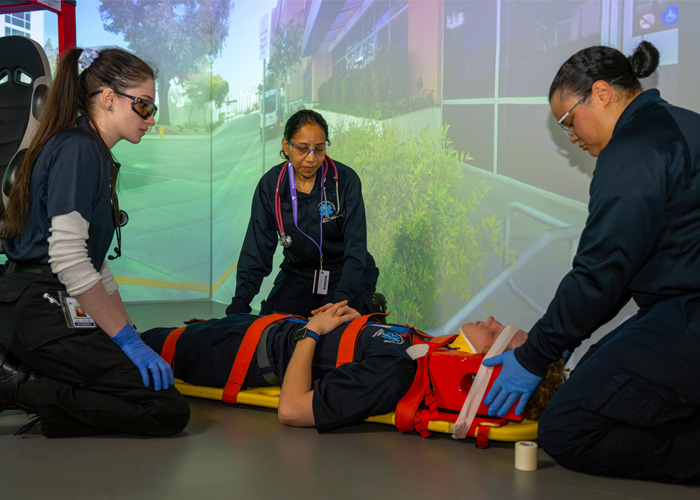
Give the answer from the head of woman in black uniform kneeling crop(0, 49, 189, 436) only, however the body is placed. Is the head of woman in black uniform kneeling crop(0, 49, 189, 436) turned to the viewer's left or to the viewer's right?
to the viewer's right

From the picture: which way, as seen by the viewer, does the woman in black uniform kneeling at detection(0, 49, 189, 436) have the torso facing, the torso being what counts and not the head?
to the viewer's right

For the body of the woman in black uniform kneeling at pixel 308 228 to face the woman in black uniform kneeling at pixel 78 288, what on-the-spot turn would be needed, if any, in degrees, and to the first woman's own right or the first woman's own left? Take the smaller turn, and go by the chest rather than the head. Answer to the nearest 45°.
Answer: approximately 45° to the first woman's own right

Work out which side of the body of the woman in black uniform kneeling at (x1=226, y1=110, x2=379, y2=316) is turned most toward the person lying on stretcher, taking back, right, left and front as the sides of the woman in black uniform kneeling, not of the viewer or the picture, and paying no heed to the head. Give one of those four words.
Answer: front

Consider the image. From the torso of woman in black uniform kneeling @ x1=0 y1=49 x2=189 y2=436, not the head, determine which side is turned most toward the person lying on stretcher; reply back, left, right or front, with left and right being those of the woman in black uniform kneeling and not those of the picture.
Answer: front

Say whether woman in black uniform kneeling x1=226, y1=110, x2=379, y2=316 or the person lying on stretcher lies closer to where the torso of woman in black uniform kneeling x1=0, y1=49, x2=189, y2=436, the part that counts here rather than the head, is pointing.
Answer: the person lying on stretcher

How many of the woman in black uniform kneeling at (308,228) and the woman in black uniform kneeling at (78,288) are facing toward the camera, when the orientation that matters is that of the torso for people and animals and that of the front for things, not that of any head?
1

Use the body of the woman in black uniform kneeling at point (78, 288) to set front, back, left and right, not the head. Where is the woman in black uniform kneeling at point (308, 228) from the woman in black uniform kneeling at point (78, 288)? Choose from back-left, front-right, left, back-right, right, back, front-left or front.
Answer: front-left

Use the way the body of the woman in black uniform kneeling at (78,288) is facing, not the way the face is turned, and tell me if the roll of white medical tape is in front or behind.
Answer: in front

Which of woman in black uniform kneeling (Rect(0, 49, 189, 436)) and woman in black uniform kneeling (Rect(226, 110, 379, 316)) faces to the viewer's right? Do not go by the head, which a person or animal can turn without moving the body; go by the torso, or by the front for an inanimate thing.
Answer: woman in black uniform kneeling (Rect(0, 49, 189, 436))

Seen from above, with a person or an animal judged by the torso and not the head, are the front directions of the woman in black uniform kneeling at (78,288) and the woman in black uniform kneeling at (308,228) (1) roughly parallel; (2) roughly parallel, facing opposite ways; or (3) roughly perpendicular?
roughly perpendicular

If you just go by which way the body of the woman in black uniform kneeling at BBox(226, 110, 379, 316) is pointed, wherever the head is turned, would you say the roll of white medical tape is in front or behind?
in front
